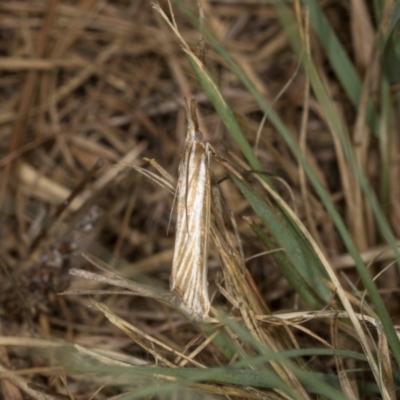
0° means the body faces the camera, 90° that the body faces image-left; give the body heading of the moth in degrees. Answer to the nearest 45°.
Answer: approximately 180°
